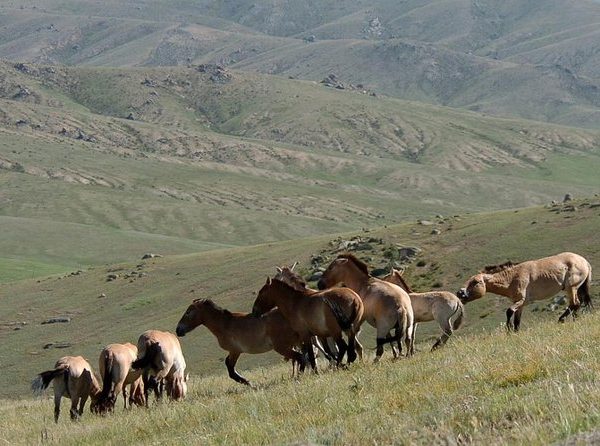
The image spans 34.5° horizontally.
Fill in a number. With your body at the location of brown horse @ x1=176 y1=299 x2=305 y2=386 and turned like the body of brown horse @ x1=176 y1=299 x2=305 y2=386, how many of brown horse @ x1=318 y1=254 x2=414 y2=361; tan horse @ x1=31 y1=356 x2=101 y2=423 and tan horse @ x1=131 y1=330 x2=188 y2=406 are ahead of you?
2

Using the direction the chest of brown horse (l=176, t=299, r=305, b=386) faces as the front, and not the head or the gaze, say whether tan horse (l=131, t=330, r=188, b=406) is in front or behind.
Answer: in front

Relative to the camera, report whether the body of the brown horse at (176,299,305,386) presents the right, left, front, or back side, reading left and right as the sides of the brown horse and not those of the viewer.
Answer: left

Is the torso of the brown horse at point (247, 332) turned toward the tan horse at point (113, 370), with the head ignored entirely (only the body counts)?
yes

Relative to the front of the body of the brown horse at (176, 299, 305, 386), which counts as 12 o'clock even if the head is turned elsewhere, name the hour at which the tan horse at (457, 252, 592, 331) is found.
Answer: The tan horse is roughly at 6 o'clock from the brown horse.

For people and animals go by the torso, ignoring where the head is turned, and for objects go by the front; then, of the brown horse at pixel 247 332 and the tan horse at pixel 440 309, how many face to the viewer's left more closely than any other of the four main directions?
2

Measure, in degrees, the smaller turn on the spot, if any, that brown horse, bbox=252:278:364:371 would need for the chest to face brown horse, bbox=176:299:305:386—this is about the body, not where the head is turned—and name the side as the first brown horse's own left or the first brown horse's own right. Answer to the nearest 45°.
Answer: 0° — it already faces it

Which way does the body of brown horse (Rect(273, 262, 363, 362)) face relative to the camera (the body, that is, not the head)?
to the viewer's left

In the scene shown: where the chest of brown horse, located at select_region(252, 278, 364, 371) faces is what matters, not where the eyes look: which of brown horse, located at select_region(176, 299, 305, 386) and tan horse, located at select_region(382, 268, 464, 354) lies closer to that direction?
the brown horse

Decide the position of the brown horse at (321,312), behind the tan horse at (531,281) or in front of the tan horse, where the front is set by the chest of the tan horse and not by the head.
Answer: in front

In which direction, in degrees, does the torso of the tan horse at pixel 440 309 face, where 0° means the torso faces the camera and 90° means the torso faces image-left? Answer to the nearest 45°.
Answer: approximately 90°

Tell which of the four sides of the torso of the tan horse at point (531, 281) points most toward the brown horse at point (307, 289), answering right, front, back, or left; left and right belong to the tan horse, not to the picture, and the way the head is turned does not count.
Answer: front

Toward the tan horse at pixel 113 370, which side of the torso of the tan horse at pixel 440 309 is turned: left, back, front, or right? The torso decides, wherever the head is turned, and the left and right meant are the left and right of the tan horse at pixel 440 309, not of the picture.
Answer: front

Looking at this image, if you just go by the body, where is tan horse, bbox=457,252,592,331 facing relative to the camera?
to the viewer's left

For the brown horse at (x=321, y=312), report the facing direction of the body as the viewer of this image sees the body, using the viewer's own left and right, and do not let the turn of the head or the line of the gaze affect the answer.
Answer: facing away from the viewer and to the left of the viewer

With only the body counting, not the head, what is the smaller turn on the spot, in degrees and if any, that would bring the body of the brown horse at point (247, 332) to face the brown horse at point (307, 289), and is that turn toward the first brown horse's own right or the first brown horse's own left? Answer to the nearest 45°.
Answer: approximately 180°
